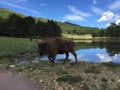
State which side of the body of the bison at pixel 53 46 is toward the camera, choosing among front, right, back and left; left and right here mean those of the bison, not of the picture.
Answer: left
